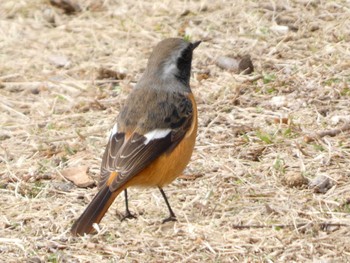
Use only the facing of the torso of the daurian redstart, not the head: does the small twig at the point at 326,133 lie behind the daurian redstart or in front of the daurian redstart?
in front

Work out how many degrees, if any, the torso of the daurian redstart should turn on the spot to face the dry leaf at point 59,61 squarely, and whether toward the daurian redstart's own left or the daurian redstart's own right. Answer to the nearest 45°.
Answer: approximately 45° to the daurian redstart's own left

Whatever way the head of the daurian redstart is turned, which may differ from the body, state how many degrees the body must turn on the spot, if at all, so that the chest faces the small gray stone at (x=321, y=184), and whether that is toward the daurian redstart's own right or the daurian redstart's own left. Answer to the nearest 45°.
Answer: approximately 45° to the daurian redstart's own right

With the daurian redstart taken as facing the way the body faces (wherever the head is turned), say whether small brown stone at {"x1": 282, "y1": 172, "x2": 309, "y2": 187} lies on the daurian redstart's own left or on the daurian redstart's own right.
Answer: on the daurian redstart's own right

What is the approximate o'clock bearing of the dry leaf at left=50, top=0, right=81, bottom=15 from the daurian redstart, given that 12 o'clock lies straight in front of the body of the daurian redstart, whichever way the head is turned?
The dry leaf is roughly at 10 o'clock from the daurian redstart.

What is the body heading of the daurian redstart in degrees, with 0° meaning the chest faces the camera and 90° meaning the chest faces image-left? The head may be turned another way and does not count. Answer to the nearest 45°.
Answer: approximately 225°
